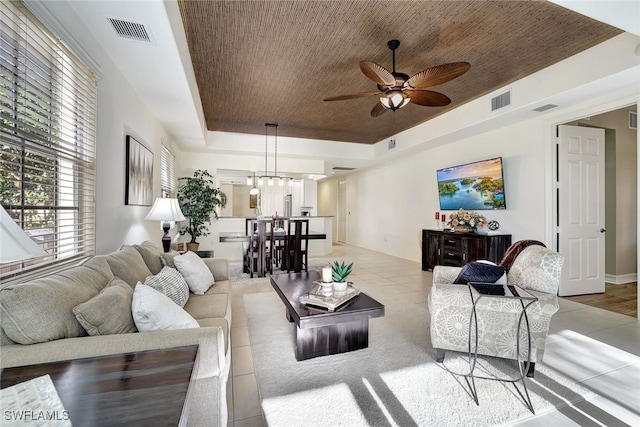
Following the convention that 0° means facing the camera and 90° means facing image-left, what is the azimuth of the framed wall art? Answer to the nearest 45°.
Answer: approximately 315°

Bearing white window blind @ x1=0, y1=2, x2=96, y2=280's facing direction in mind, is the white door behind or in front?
in front

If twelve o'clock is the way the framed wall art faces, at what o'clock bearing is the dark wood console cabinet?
The dark wood console cabinet is roughly at 11 o'clock from the framed wall art.

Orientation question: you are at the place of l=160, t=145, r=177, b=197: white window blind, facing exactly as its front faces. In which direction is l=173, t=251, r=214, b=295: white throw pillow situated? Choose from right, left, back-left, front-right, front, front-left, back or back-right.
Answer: front-right

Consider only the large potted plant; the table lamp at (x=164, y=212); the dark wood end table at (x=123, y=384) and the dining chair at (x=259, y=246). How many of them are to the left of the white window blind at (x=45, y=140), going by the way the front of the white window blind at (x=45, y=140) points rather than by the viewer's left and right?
3

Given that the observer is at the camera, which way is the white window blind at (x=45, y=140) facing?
facing the viewer and to the right of the viewer

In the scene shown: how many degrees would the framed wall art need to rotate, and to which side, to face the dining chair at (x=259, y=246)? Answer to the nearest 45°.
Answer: approximately 90° to its left

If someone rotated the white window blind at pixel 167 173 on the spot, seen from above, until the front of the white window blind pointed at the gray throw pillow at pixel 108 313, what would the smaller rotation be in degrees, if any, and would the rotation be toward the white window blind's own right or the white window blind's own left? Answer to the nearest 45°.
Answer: approximately 45° to the white window blind's own right

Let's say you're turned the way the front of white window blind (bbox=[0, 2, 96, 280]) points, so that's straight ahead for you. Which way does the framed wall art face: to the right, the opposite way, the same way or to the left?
the same way

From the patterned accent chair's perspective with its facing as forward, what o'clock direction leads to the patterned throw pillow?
The patterned throw pillow is roughly at 11 o'clock from the patterned accent chair.

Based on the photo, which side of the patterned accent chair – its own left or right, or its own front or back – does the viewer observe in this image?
left

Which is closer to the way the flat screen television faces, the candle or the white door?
the candle

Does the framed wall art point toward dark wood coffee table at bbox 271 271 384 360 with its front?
yes

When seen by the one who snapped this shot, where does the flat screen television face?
facing the viewer and to the left of the viewer

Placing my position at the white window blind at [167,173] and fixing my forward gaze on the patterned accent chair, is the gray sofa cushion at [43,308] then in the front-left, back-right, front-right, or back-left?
front-right

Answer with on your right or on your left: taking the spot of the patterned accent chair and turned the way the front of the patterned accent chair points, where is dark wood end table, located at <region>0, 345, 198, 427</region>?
on your left

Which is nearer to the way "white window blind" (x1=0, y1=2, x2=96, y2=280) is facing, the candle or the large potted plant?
the candle

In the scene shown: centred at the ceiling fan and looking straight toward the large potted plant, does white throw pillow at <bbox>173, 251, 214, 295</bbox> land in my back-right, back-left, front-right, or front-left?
front-left

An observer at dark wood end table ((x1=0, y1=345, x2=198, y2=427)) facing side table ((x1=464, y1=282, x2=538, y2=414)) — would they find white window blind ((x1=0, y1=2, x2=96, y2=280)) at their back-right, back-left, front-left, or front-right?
back-left

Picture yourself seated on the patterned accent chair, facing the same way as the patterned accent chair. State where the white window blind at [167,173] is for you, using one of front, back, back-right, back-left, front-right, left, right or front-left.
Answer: front
